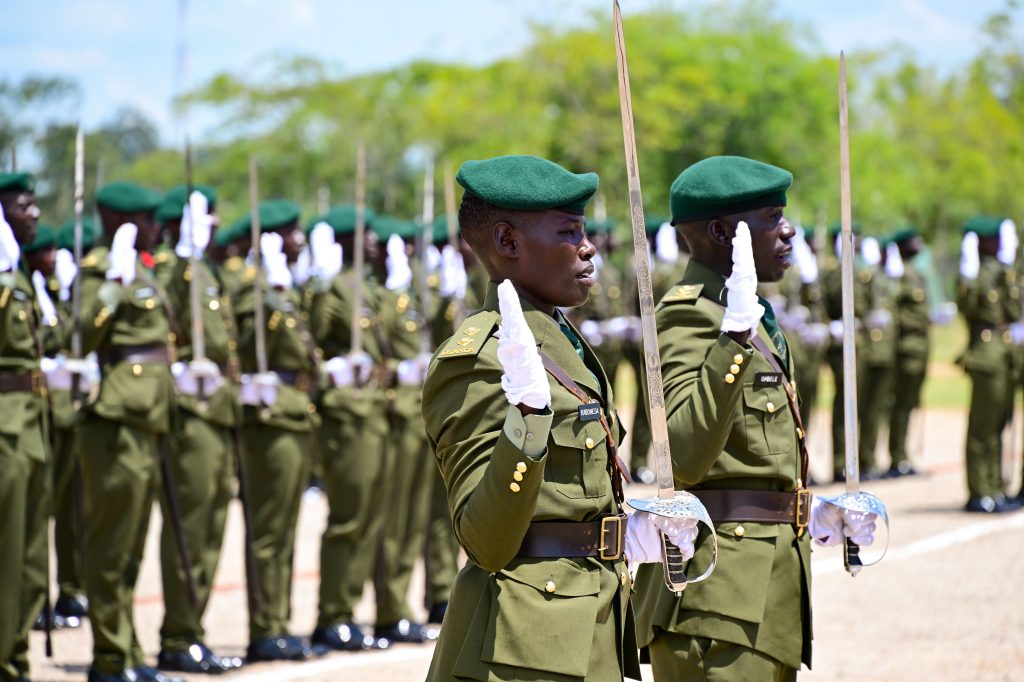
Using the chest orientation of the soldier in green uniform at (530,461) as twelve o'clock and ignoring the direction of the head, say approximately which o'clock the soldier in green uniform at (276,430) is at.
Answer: the soldier in green uniform at (276,430) is roughly at 7 o'clock from the soldier in green uniform at (530,461).

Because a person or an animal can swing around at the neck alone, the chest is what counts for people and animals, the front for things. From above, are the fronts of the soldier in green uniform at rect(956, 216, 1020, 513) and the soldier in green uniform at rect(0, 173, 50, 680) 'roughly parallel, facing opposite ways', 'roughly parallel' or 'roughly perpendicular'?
roughly perpendicular

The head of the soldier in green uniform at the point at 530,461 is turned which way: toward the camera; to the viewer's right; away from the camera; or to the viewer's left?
to the viewer's right

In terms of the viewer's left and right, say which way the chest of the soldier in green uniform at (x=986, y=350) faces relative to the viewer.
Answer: facing the viewer and to the right of the viewer

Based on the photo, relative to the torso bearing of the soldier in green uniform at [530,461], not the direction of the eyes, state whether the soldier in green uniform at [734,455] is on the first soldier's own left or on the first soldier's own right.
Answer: on the first soldier's own left

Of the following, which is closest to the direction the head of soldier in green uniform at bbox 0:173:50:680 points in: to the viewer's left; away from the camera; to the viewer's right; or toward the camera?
to the viewer's right

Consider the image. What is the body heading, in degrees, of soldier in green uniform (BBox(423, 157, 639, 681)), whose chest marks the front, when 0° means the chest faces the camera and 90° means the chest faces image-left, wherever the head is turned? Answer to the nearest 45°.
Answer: approximately 315°

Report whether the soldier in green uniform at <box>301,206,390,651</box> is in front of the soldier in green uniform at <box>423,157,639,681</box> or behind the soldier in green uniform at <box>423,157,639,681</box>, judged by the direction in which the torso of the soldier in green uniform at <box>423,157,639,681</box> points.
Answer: behind

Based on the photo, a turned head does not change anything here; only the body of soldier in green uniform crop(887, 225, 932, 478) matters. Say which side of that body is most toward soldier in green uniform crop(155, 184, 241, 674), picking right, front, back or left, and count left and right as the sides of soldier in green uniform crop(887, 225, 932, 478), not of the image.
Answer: right
